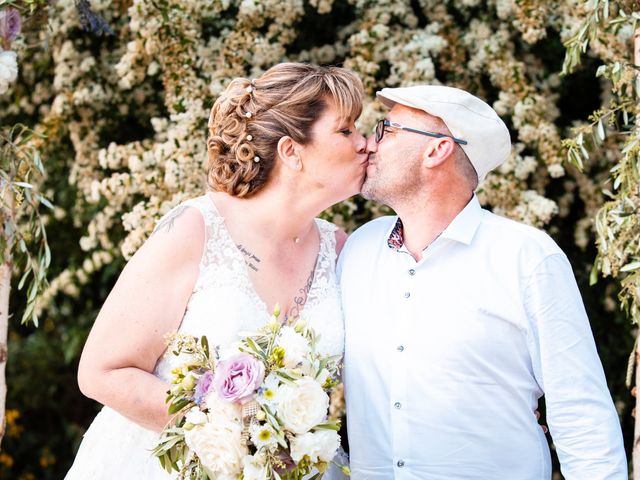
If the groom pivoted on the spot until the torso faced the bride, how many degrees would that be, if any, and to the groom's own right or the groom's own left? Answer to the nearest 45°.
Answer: approximately 45° to the groom's own right

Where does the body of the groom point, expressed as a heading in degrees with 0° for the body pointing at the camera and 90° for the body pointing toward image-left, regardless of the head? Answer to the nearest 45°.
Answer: approximately 45°

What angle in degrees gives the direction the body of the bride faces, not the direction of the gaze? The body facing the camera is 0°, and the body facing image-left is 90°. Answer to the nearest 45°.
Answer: approximately 315°

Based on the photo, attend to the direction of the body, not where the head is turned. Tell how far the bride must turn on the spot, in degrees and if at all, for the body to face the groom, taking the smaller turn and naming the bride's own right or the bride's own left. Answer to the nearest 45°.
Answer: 0° — they already face them

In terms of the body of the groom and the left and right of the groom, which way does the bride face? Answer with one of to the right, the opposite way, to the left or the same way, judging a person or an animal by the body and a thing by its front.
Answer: to the left
